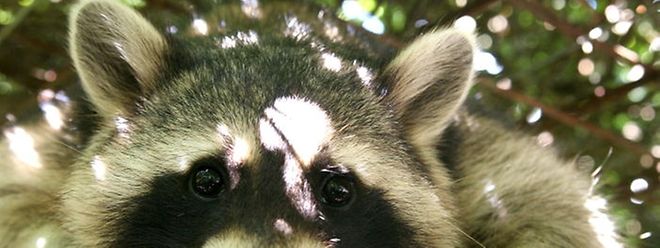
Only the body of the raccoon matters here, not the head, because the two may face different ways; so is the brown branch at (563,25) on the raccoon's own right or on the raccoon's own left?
on the raccoon's own left

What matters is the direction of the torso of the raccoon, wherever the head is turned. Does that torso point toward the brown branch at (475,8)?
no

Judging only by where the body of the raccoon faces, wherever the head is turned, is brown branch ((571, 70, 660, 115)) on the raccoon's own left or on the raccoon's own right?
on the raccoon's own left

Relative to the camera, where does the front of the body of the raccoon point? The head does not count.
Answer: toward the camera

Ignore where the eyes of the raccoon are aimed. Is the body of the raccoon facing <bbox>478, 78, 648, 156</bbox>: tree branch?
no
